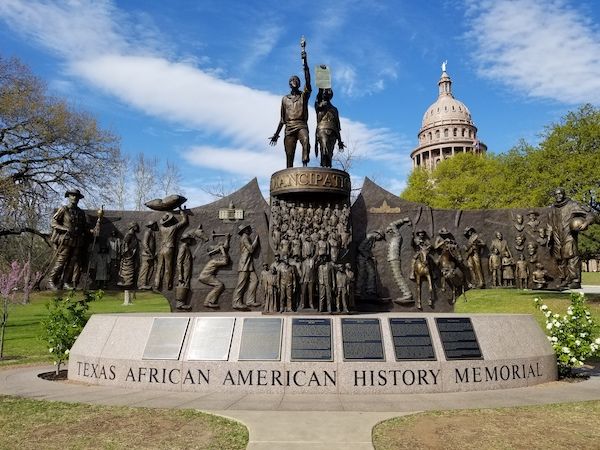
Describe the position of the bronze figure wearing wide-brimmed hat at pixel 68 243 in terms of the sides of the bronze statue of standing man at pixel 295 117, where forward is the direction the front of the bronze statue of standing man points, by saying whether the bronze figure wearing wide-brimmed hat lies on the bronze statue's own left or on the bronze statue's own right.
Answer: on the bronze statue's own right

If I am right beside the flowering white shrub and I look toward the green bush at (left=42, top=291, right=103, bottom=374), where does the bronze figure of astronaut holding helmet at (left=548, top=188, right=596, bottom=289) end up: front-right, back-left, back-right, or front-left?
back-right

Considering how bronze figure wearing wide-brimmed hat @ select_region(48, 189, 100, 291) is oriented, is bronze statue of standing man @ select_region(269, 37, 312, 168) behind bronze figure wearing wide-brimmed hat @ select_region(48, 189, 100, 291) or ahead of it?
ahead

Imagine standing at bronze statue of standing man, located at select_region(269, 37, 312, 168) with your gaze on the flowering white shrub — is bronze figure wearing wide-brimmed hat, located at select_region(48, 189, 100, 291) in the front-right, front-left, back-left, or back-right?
back-right

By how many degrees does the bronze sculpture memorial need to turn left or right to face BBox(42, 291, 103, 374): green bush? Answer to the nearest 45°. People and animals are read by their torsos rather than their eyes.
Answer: approximately 90° to its right

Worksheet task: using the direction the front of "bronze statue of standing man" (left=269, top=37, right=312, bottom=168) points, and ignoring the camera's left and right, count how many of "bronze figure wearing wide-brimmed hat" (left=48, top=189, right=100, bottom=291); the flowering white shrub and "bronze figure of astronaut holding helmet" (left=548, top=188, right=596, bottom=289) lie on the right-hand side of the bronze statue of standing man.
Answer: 1

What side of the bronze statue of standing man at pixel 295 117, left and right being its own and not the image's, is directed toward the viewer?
front

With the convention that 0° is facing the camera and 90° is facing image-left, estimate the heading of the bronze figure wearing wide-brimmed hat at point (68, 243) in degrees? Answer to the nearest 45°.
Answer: approximately 315°

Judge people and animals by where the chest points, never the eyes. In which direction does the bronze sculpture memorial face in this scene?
toward the camera

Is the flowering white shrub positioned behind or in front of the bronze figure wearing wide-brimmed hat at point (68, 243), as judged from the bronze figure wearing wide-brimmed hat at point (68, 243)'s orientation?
in front
